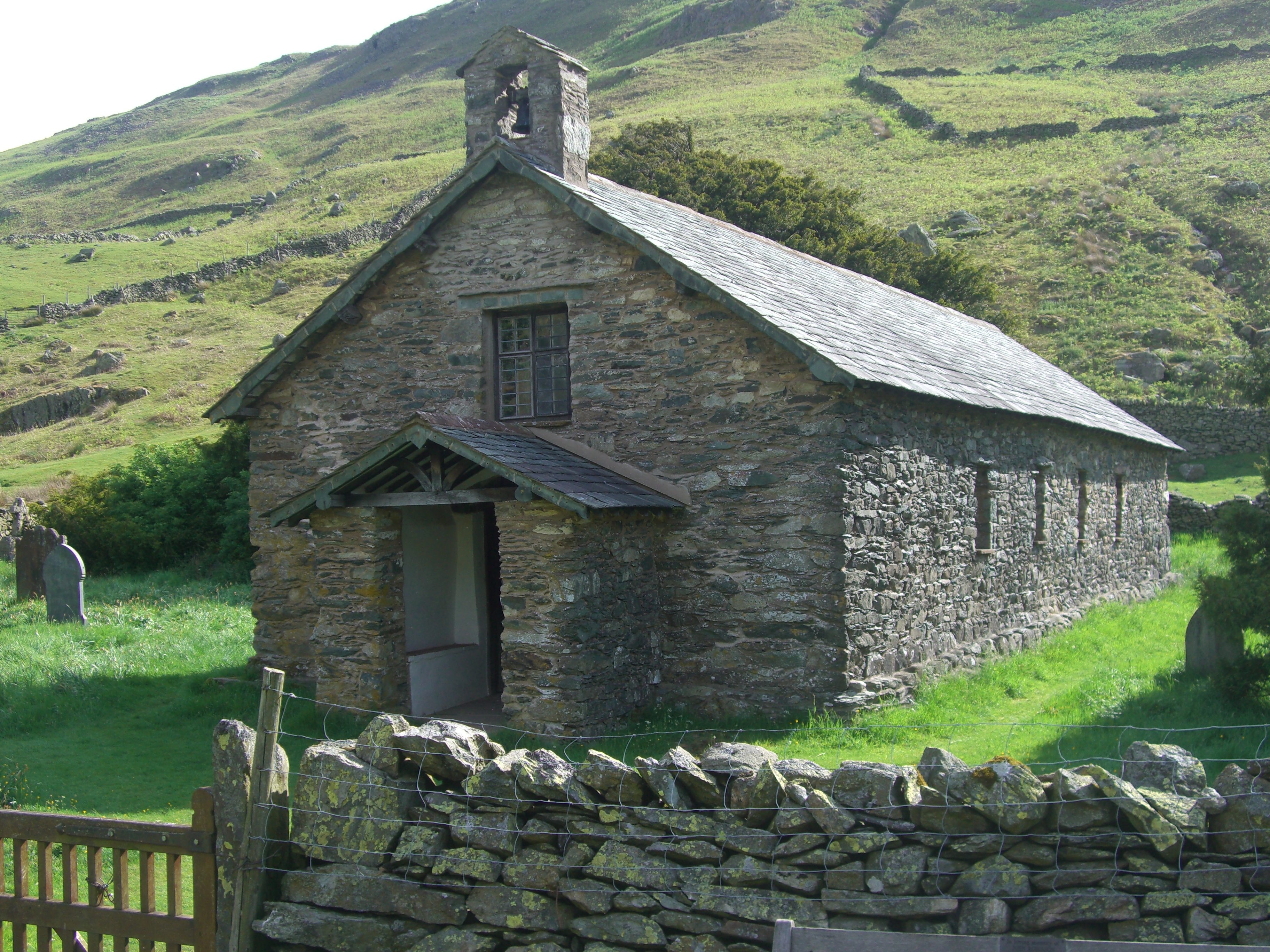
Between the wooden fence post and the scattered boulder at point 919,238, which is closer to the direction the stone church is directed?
the wooden fence post

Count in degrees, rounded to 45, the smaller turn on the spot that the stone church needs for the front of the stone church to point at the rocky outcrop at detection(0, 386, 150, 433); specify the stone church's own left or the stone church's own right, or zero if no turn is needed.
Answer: approximately 90° to the stone church's own right

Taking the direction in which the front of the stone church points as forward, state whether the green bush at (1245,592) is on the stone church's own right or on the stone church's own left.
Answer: on the stone church's own left

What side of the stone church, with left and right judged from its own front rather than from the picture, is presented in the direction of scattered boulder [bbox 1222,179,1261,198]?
back

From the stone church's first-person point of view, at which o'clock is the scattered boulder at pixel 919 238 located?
The scattered boulder is roughly at 5 o'clock from the stone church.

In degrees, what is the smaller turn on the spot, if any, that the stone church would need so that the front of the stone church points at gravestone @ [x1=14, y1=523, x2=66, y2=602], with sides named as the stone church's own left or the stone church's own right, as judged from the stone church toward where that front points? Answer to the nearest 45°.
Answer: approximately 90° to the stone church's own right

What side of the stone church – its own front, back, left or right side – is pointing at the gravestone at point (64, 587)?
right

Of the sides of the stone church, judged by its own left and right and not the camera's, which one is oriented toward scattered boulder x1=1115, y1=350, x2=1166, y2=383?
back

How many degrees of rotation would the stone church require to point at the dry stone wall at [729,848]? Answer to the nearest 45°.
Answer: approximately 45° to its left

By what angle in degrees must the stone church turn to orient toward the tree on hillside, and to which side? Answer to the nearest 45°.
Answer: approximately 135° to its right

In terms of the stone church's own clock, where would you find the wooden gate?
The wooden gate is roughly at 11 o'clock from the stone church.

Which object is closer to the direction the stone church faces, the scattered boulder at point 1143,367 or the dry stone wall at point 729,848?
the dry stone wall

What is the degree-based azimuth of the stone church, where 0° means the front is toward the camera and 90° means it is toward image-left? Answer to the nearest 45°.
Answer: approximately 45°
